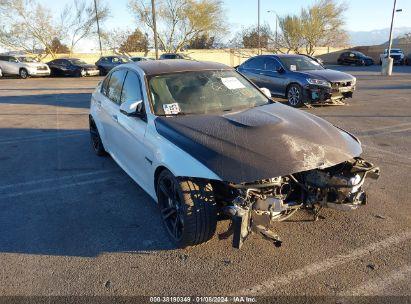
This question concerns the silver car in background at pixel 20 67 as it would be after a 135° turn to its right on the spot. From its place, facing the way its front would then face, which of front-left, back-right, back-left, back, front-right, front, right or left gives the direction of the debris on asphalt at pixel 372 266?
left

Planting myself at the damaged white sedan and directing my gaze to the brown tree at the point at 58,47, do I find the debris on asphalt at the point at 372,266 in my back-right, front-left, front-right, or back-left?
back-right

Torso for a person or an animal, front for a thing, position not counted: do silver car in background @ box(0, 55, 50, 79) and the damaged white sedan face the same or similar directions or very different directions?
same or similar directions

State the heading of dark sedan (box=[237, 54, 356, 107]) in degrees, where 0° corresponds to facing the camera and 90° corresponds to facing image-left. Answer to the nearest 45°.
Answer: approximately 315°

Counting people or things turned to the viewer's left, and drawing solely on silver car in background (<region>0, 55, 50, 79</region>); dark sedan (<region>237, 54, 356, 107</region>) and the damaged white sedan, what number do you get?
0

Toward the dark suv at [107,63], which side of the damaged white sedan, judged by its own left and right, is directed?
back

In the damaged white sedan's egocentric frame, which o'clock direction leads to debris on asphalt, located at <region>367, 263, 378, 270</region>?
The debris on asphalt is roughly at 11 o'clock from the damaged white sedan.

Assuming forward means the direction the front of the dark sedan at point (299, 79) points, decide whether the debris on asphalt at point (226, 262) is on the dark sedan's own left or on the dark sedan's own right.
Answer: on the dark sedan's own right

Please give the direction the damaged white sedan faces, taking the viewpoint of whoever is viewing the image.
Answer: facing the viewer and to the right of the viewer

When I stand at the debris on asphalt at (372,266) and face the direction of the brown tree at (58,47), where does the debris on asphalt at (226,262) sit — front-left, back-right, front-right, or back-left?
front-left

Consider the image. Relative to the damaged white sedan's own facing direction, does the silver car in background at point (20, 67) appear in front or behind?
behind

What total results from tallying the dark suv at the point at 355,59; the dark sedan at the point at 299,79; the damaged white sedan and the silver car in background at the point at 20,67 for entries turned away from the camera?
0

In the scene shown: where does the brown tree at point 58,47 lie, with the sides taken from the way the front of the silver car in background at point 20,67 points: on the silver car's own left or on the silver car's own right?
on the silver car's own left

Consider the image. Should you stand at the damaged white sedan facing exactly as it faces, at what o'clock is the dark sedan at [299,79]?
The dark sedan is roughly at 8 o'clock from the damaged white sedan.
